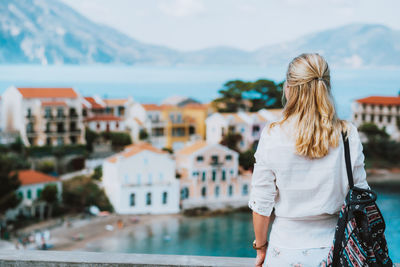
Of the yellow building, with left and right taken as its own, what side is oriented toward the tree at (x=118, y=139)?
right

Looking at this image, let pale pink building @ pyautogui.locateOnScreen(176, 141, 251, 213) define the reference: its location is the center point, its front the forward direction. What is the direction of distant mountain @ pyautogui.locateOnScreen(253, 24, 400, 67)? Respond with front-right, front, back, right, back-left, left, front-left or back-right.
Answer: back-left

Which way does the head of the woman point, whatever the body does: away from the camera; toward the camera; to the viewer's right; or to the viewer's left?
away from the camera

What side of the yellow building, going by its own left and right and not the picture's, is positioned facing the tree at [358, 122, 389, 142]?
left

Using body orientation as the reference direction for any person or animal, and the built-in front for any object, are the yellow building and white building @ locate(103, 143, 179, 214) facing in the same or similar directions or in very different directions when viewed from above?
same or similar directions

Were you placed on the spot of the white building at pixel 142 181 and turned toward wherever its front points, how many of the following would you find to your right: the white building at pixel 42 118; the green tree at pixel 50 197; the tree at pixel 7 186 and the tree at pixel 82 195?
4

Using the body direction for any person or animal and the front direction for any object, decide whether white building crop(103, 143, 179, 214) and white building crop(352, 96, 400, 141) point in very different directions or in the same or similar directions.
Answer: same or similar directions

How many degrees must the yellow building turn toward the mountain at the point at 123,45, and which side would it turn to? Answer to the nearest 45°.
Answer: approximately 135° to its right

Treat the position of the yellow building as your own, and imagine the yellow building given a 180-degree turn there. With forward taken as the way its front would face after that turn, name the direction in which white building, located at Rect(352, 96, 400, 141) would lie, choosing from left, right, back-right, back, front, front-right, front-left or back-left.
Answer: right

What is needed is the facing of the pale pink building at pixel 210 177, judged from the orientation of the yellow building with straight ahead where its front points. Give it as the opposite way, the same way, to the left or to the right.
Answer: the same way

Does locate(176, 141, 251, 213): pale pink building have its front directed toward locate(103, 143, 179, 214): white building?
no

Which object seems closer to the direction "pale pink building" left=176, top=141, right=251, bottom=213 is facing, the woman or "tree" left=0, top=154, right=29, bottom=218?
the woman

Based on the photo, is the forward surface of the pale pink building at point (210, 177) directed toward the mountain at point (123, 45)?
no

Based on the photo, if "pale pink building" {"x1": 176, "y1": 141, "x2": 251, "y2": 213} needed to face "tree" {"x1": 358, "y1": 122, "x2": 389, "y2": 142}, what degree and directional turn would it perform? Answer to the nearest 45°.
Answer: approximately 90° to its left

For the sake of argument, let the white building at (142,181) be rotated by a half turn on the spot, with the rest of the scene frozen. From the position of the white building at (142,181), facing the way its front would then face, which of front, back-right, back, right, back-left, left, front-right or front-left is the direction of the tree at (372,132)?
right

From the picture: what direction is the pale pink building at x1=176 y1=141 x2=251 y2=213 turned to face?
toward the camera

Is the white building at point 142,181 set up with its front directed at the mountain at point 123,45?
no

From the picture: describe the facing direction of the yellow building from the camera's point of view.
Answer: facing the viewer

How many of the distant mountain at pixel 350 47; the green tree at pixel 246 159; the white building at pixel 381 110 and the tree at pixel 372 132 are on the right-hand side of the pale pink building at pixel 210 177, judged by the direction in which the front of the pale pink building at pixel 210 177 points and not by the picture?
0

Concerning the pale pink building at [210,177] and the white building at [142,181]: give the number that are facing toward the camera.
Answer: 2
